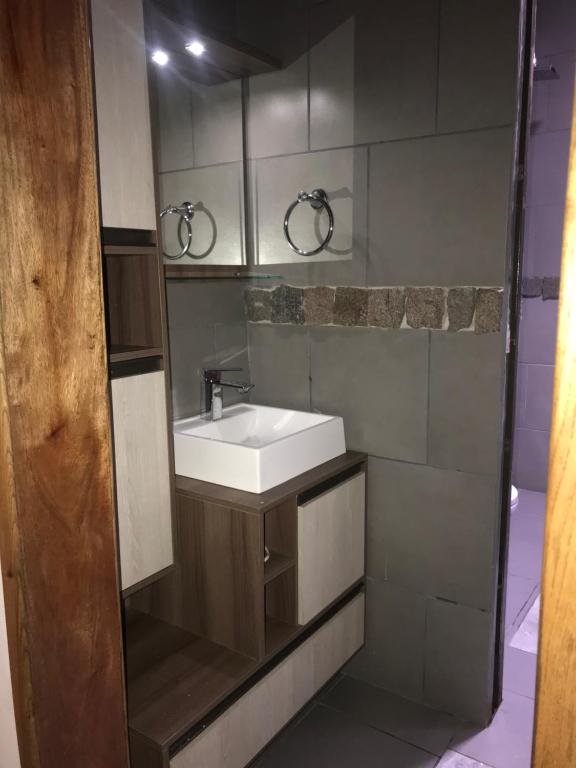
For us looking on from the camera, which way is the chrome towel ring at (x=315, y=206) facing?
facing the viewer and to the left of the viewer

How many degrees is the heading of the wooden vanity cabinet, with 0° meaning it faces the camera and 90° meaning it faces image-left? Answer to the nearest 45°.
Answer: approximately 315°

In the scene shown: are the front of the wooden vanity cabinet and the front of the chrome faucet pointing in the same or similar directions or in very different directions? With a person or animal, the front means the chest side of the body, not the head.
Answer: same or similar directions

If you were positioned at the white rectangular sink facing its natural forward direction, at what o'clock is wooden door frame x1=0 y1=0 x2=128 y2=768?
The wooden door frame is roughly at 2 o'clock from the white rectangular sink.

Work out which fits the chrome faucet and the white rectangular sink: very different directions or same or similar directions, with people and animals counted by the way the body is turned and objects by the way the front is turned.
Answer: same or similar directions

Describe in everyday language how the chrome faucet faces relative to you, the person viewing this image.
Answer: facing the viewer and to the right of the viewer

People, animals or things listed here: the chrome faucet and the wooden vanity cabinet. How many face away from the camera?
0
